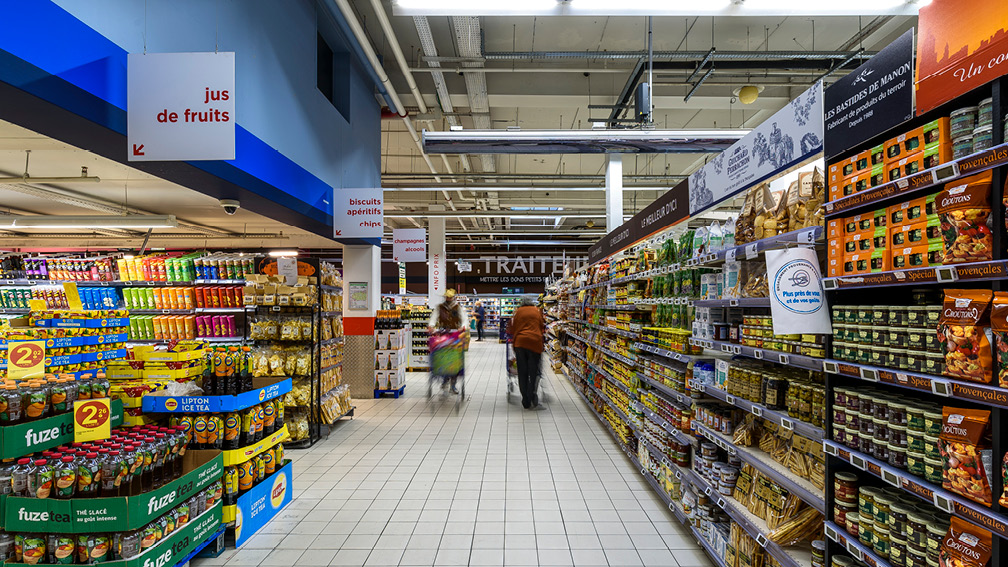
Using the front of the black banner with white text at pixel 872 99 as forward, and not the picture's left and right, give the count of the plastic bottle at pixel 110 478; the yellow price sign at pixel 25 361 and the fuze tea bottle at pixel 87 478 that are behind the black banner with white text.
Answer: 0

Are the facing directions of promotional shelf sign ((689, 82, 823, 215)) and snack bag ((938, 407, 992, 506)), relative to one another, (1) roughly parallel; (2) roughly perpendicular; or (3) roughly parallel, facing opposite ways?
roughly parallel

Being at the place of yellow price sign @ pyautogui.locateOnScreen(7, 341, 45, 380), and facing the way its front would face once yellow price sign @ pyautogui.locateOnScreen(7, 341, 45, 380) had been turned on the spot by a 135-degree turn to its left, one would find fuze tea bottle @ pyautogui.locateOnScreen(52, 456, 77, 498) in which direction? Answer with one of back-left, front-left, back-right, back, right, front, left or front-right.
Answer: back-right

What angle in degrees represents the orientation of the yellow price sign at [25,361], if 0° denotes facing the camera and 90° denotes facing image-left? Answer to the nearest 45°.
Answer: approximately 0°

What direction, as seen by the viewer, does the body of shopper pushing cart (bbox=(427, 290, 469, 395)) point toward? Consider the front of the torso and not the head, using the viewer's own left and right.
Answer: facing the viewer

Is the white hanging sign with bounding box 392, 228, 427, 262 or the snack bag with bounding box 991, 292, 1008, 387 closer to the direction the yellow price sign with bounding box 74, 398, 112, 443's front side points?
the snack bag

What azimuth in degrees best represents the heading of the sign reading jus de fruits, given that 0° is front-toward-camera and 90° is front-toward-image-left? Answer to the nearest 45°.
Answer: approximately 0°

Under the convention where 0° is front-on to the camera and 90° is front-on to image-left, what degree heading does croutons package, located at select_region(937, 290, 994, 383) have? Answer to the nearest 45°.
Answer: approximately 45°

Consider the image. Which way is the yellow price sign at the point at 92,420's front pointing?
toward the camera

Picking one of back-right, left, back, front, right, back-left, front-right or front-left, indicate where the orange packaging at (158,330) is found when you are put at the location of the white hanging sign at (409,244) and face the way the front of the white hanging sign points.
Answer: front-right

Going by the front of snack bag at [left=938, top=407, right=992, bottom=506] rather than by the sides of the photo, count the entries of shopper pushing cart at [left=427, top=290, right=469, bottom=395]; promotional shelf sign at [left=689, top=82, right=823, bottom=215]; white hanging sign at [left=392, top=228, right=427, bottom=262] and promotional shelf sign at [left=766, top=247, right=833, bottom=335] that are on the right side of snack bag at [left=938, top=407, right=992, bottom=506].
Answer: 4

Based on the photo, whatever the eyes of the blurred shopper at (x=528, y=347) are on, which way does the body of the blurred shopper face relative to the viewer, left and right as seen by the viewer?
facing away from the viewer

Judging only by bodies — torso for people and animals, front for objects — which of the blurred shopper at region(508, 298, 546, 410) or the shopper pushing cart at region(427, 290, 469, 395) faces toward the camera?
the shopper pushing cart

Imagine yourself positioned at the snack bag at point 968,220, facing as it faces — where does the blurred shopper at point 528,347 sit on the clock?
The blurred shopper is roughly at 3 o'clock from the snack bag.

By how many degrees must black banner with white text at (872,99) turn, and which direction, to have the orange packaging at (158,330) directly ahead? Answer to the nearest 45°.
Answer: approximately 45° to its right

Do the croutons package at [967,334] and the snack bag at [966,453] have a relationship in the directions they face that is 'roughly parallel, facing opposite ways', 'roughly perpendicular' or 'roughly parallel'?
roughly parallel

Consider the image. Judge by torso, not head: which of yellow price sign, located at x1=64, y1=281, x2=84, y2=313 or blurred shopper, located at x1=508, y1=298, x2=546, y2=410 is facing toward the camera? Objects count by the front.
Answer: the yellow price sign

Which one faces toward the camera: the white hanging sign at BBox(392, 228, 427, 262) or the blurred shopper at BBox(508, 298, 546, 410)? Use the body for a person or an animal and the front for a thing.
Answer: the white hanging sign
